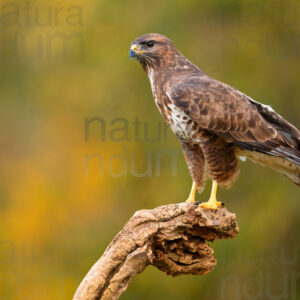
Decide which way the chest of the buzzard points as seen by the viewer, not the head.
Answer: to the viewer's left
